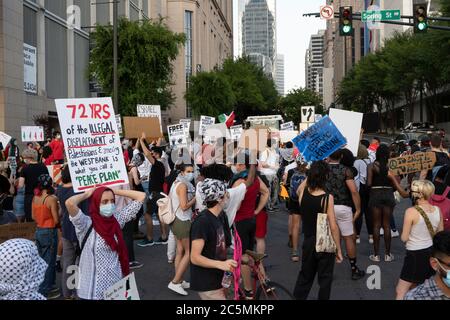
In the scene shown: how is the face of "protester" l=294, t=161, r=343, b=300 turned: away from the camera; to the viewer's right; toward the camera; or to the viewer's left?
away from the camera

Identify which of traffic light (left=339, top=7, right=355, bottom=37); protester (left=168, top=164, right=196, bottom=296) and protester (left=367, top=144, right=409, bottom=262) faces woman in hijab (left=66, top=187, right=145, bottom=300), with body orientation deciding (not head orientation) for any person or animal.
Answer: the traffic light

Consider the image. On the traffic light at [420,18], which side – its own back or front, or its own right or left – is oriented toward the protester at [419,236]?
front

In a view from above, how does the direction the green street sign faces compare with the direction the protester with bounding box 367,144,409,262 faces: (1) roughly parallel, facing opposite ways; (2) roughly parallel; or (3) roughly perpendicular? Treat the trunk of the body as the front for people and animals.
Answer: roughly parallel, facing opposite ways

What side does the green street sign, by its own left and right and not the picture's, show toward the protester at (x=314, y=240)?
front

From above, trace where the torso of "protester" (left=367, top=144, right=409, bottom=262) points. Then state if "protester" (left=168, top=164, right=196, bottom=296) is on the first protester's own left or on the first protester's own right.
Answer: on the first protester's own left

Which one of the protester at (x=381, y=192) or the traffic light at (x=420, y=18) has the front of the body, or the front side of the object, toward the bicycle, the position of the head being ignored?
the traffic light

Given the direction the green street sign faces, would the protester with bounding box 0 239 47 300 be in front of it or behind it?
in front

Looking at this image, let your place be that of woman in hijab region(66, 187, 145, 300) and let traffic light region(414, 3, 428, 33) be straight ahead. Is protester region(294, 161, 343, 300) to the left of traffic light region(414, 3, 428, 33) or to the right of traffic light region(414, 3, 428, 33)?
right

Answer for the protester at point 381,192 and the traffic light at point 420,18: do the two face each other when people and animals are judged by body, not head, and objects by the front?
yes

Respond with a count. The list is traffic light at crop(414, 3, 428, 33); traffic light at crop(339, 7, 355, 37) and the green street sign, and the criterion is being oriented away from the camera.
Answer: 0

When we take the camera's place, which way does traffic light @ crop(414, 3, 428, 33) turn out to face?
facing the viewer

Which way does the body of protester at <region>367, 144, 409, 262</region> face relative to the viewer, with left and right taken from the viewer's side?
facing away from the viewer

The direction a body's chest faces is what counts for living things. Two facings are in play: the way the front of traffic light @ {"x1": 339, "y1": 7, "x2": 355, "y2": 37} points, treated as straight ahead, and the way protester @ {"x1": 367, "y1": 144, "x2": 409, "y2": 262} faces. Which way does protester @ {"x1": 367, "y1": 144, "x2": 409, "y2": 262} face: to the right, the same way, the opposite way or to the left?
the opposite way

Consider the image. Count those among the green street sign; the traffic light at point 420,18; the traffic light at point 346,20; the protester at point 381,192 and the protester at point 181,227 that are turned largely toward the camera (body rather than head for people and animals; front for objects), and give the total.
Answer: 3
